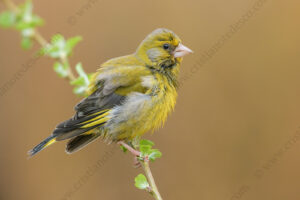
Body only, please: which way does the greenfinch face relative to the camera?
to the viewer's right
